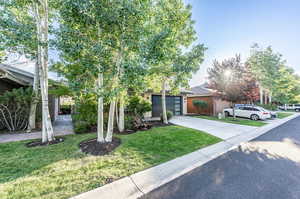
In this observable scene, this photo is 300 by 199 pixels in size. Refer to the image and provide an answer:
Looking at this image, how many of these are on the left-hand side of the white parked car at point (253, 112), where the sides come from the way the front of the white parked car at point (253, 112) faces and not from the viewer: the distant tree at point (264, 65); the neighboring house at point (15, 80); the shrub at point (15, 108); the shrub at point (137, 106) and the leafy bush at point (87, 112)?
4

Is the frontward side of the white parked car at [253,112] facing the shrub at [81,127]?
no

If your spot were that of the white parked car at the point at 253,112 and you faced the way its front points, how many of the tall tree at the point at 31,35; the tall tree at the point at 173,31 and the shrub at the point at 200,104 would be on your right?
0

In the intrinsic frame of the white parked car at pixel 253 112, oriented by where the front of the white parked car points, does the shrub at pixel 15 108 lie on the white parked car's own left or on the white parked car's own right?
on the white parked car's own left

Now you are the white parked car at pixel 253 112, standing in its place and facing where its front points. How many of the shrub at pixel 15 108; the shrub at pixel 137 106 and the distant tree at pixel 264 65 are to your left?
2

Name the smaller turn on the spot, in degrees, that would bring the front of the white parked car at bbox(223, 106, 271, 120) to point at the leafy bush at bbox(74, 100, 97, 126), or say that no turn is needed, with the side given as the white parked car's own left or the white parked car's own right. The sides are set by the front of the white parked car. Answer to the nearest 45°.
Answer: approximately 90° to the white parked car's own left

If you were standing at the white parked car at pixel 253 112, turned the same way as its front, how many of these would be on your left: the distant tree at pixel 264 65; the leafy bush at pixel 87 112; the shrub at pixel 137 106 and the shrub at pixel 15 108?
3

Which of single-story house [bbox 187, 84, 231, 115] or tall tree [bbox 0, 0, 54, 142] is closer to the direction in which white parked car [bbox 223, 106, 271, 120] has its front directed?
the single-story house

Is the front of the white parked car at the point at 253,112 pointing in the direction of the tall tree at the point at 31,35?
no

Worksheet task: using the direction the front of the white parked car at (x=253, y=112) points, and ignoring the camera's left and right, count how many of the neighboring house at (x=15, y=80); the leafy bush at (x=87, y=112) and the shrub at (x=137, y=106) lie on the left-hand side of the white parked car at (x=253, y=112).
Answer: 3

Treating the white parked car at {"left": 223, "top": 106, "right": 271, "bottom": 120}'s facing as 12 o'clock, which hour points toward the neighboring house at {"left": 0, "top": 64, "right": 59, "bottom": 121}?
The neighboring house is roughly at 9 o'clock from the white parked car.

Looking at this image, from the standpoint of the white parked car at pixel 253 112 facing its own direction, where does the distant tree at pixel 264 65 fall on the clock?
The distant tree is roughly at 2 o'clock from the white parked car.

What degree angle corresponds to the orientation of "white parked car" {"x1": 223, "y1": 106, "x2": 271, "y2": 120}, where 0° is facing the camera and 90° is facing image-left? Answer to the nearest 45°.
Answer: approximately 135°
